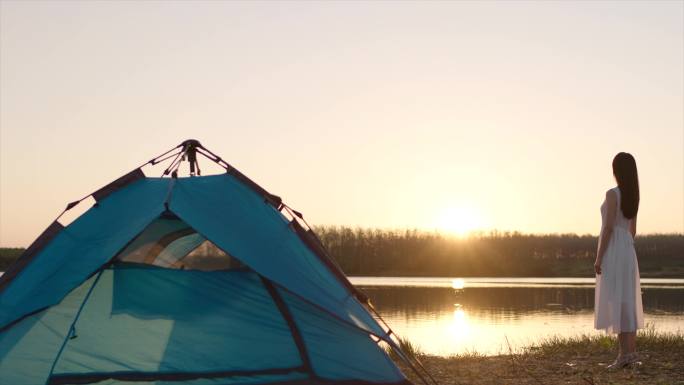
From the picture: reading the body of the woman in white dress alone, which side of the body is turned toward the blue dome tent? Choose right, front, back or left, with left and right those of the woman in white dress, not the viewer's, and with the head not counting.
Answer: left

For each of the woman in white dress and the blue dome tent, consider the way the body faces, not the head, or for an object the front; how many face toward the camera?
1

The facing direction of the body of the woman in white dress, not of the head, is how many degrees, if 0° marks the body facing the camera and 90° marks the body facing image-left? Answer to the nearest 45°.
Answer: approximately 135°

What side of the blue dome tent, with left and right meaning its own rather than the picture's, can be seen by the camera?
front

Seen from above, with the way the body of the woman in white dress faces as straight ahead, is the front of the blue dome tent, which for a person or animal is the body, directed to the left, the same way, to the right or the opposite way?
the opposite way

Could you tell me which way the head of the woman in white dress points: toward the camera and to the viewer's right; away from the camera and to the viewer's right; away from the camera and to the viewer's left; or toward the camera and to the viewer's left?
away from the camera and to the viewer's left

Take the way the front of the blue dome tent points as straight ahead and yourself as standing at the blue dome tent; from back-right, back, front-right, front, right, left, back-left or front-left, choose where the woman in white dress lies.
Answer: left
